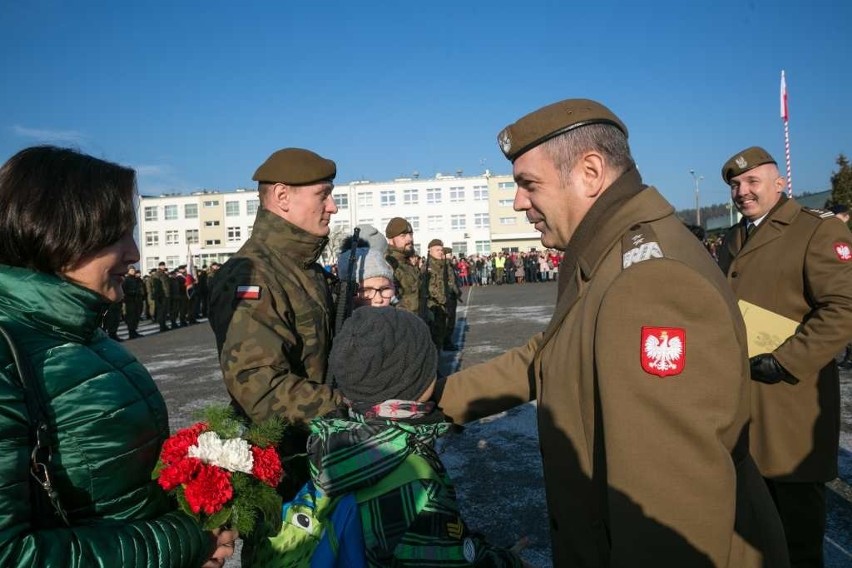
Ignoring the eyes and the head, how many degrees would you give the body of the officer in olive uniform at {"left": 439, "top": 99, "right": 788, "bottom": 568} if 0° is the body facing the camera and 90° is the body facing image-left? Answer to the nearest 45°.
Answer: approximately 90°

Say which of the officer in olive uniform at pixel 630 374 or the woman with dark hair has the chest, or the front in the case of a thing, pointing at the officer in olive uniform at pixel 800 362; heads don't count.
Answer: the woman with dark hair

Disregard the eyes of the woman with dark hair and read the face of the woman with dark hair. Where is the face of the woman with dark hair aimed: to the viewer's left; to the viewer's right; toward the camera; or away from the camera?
to the viewer's right

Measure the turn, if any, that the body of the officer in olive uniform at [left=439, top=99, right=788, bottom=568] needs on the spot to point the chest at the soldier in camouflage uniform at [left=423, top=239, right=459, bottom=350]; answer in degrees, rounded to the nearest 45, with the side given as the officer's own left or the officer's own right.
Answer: approximately 90° to the officer's own right

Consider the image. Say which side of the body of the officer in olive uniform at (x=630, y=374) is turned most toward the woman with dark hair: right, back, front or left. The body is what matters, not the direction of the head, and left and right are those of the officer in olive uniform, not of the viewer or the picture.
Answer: front

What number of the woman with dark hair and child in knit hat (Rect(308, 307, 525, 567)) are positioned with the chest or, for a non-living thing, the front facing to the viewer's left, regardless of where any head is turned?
0

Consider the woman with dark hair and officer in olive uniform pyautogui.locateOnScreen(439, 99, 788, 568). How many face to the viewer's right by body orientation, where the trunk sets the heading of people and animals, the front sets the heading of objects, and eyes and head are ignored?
1

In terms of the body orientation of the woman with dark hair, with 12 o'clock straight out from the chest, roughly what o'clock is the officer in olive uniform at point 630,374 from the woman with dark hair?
The officer in olive uniform is roughly at 1 o'clock from the woman with dark hair.

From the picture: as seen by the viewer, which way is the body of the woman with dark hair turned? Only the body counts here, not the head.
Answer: to the viewer's right

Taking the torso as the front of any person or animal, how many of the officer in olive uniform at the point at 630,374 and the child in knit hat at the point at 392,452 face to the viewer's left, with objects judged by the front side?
1

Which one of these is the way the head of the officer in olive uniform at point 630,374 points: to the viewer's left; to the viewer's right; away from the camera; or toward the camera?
to the viewer's left

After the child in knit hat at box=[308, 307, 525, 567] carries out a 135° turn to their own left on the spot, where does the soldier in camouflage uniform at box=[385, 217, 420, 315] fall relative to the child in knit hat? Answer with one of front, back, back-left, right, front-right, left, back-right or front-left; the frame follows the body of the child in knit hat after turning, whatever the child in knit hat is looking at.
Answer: right

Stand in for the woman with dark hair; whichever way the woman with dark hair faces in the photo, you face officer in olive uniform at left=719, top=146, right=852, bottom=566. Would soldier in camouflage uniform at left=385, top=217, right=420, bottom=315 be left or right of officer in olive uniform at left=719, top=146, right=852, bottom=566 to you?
left

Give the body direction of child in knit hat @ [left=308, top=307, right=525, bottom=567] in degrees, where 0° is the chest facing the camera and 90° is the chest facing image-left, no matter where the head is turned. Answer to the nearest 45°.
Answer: approximately 225°

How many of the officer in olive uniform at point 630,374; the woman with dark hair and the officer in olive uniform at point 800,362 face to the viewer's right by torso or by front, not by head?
1
